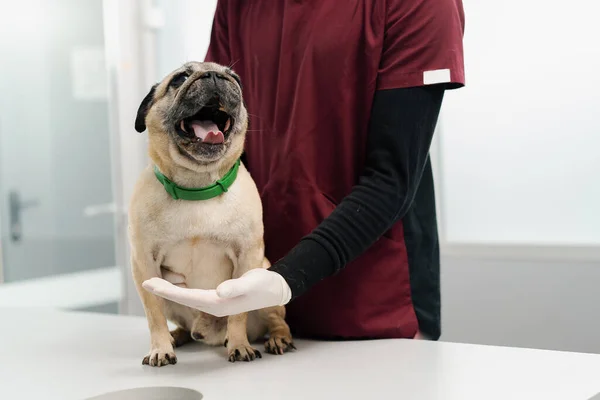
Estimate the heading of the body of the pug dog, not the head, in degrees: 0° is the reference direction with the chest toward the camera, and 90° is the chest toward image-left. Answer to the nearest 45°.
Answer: approximately 0°

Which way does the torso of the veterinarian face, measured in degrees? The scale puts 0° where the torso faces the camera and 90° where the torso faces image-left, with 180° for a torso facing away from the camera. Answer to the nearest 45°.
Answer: approximately 45°

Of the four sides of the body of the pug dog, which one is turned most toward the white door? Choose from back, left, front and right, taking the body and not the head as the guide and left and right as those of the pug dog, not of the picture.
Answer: back

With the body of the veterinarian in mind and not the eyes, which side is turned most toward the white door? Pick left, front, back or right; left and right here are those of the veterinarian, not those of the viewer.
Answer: right
